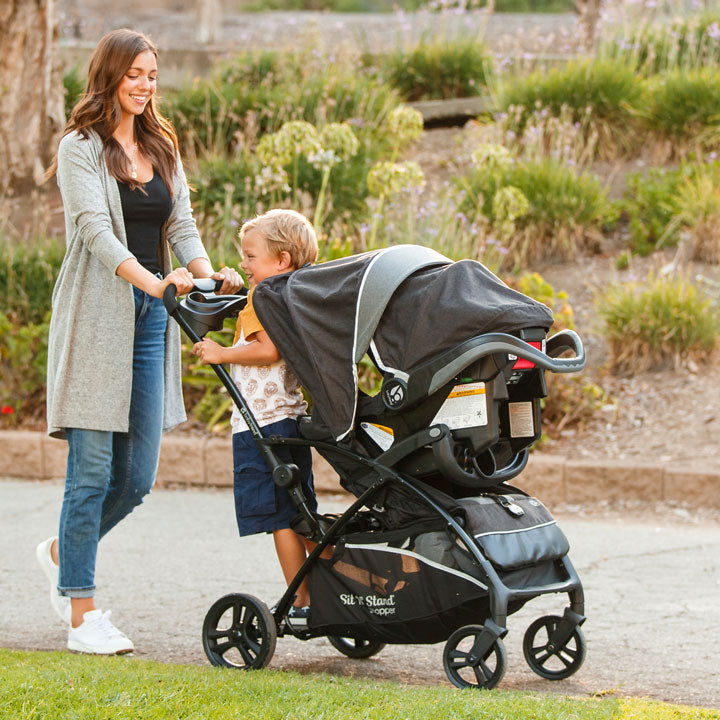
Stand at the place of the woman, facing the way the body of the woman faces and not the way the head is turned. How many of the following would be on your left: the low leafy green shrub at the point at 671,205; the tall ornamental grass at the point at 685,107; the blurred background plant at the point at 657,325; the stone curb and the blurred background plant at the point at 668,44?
5

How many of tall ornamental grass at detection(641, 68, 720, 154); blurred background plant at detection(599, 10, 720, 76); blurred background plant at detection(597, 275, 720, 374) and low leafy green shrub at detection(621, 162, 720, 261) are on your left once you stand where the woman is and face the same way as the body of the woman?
4

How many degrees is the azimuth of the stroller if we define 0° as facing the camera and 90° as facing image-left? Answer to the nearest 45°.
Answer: approximately 315°

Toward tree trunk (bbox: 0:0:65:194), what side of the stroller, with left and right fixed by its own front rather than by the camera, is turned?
back

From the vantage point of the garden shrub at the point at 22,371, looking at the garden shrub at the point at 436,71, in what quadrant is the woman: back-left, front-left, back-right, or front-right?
back-right

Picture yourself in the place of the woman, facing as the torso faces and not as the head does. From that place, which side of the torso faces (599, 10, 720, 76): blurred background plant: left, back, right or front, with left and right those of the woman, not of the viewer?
left

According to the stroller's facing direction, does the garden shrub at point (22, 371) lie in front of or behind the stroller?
behind

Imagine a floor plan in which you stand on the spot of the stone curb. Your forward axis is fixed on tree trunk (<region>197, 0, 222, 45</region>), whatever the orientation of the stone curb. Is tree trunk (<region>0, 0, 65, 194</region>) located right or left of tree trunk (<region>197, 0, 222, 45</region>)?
left

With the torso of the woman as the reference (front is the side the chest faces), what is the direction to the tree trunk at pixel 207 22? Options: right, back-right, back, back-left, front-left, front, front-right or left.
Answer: back-left

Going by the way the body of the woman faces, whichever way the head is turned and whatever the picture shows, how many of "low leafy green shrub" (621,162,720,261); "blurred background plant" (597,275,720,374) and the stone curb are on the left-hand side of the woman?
3
